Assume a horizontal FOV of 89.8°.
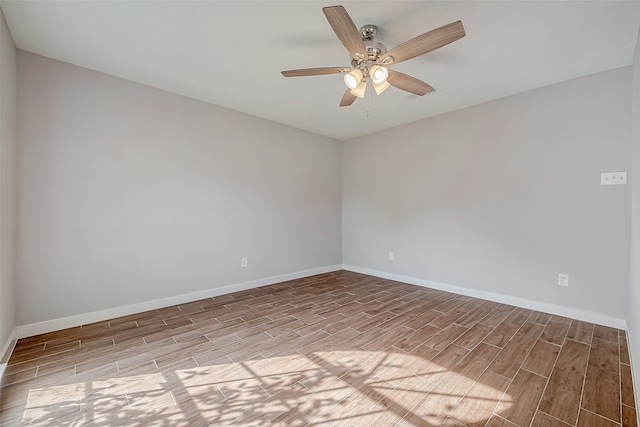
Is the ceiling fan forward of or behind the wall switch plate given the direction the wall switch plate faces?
forward

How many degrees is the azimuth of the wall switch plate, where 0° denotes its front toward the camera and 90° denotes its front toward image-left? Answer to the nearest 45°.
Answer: approximately 0°

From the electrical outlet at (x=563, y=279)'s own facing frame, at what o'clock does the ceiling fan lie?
The ceiling fan is roughly at 1 o'clock from the electrical outlet.
